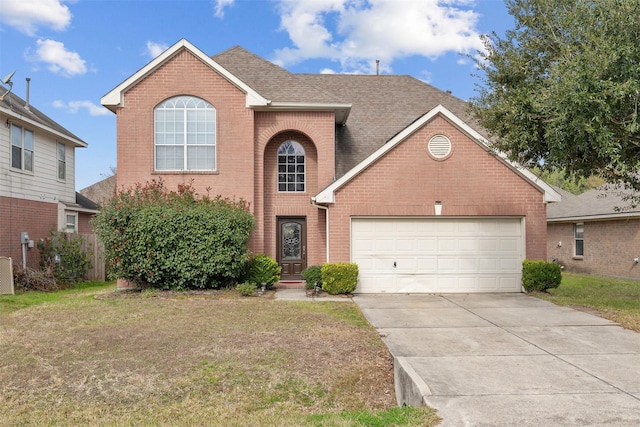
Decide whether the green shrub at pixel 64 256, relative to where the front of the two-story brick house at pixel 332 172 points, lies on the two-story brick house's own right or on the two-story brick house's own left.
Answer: on the two-story brick house's own right

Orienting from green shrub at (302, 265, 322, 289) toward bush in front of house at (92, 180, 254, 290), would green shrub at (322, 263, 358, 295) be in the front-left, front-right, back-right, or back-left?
back-left

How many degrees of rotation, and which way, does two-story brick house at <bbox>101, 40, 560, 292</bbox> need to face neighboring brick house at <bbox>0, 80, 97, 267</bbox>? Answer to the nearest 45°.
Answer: approximately 90° to its right

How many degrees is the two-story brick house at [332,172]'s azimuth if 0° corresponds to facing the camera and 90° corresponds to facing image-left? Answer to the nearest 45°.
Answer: approximately 0°

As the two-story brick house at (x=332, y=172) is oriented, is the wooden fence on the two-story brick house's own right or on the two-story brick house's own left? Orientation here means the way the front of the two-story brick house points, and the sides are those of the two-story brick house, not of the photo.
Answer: on the two-story brick house's own right

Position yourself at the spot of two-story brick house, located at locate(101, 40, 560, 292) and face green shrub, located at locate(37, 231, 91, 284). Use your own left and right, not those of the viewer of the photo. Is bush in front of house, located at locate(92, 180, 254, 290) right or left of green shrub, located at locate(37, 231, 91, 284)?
left
